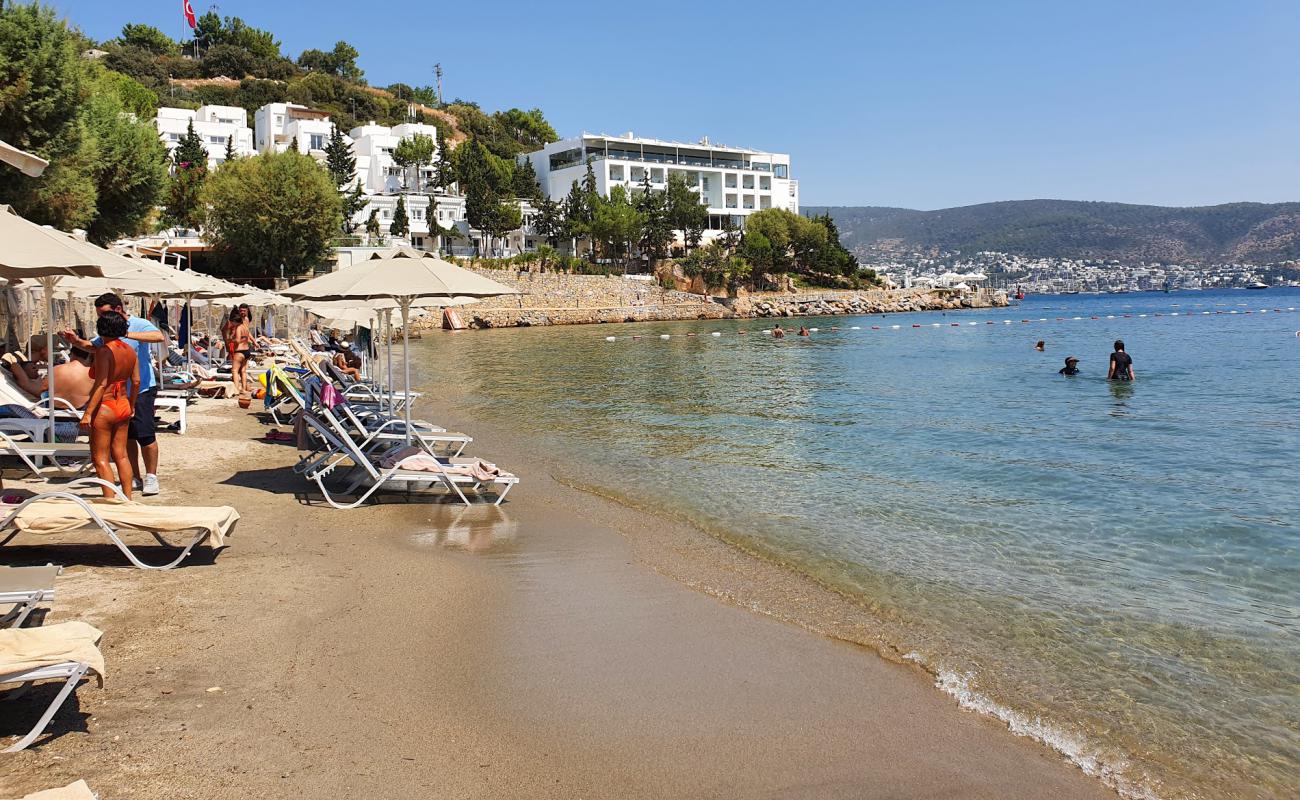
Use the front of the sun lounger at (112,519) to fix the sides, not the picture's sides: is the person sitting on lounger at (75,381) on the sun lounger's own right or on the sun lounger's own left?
on the sun lounger's own left

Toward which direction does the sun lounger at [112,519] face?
to the viewer's right

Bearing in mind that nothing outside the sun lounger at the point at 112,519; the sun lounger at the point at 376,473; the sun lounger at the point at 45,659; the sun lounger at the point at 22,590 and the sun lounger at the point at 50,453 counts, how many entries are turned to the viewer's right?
5

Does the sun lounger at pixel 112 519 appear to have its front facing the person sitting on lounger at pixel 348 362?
no

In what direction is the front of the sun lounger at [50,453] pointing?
to the viewer's right

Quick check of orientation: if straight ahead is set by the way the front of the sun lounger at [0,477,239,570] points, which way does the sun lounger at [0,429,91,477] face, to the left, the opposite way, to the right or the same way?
the same way

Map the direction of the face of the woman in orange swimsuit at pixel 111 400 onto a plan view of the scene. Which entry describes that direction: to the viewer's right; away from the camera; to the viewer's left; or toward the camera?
away from the camera

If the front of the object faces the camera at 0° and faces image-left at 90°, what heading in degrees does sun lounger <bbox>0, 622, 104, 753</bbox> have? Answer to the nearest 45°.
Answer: approximately 270°

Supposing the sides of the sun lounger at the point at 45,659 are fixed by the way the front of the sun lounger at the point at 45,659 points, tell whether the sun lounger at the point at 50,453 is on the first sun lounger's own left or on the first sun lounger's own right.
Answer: on the first sun lounger's own left

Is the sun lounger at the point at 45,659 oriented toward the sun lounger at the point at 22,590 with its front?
no

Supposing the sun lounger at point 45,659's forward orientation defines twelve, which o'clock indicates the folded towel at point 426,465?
The folded towel is roughly at 10 o'clock from the sun lounger.

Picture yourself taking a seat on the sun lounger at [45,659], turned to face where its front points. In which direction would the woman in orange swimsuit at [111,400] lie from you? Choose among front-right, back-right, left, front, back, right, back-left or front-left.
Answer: left

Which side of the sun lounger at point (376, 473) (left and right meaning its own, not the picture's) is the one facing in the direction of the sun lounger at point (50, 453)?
back

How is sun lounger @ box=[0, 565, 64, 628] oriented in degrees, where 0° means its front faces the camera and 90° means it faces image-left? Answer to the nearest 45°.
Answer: approximately 270°

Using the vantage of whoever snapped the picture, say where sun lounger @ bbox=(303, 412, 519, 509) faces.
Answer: facing to the right of the viewer
